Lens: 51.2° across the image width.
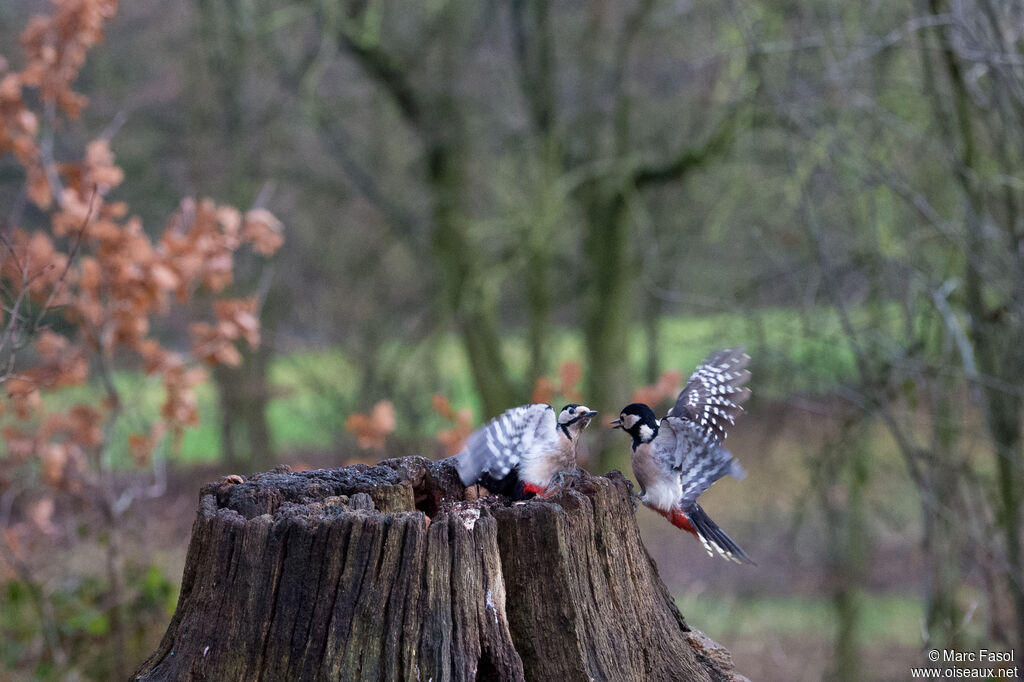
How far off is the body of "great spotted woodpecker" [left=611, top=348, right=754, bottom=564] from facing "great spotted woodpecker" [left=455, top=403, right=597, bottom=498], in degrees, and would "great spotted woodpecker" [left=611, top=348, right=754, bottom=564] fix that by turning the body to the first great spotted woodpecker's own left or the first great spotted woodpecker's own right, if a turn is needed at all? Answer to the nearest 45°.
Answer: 0° — it already faces it

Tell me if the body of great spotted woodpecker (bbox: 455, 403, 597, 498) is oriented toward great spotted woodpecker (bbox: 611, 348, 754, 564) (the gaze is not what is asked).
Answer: yes

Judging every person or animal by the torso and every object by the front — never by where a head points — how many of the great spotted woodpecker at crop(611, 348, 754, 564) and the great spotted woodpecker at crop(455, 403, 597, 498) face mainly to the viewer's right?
1

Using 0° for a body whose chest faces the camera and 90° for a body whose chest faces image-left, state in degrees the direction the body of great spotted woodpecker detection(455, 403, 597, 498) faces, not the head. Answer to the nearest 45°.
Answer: approximately 270°

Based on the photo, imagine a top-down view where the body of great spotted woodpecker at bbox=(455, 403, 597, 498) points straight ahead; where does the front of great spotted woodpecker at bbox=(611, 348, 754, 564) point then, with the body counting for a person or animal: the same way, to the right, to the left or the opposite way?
the opposite way

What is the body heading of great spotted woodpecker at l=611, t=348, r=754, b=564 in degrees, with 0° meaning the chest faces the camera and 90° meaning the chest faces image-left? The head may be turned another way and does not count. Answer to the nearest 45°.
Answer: approximately 90°

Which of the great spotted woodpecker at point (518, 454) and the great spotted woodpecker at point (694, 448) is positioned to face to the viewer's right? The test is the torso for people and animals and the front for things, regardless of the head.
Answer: the great spotted woodpecker at point (518, 454)

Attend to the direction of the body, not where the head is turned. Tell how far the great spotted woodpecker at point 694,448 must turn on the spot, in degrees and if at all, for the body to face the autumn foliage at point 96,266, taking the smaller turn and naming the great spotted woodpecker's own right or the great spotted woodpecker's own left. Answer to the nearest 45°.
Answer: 0° — it already faces it
